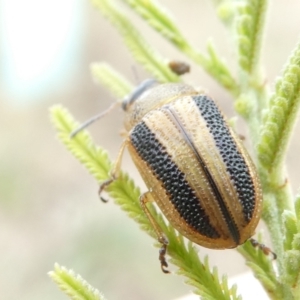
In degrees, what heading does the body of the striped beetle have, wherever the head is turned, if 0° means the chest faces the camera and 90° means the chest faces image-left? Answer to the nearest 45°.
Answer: approximately 135°
